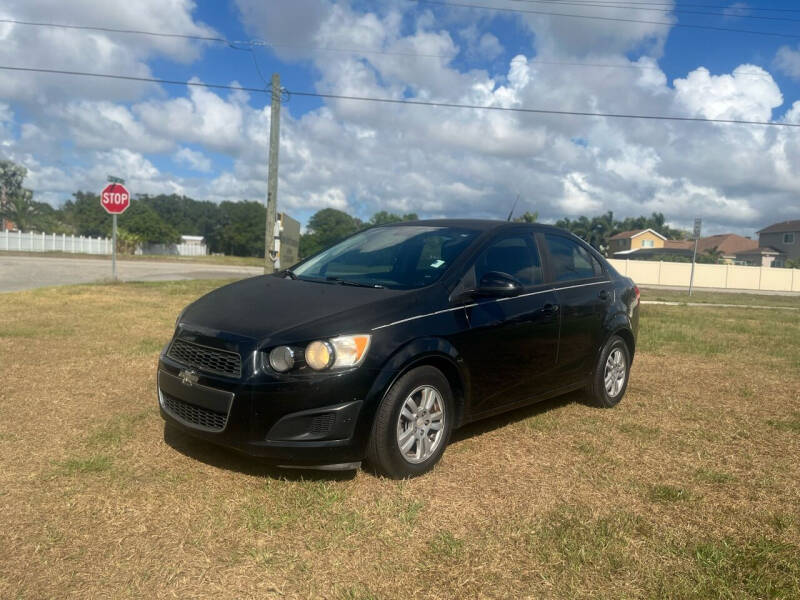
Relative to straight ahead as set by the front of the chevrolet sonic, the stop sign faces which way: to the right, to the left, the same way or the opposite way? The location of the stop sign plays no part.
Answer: to the left

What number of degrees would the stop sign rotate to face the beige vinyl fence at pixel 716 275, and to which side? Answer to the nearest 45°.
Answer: approximately 90° to its left

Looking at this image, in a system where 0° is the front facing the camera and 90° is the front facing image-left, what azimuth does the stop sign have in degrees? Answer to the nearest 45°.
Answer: approximately 0°

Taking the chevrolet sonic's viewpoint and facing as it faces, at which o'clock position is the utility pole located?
The utility pole is roughly at 4 o'clock from the chevrolet sonic.

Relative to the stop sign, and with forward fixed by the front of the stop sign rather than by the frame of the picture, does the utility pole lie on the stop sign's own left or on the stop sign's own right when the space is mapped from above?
on the stop sign's own left

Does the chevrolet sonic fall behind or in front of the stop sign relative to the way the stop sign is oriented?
in front

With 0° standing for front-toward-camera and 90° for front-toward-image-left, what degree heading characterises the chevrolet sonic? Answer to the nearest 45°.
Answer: approximately 45°

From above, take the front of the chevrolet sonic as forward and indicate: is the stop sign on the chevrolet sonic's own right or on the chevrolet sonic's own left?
on the chevrolet sonic's own right

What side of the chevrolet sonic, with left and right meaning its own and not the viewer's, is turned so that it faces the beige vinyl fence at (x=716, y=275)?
back

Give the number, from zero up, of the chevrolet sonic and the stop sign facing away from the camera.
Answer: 0
